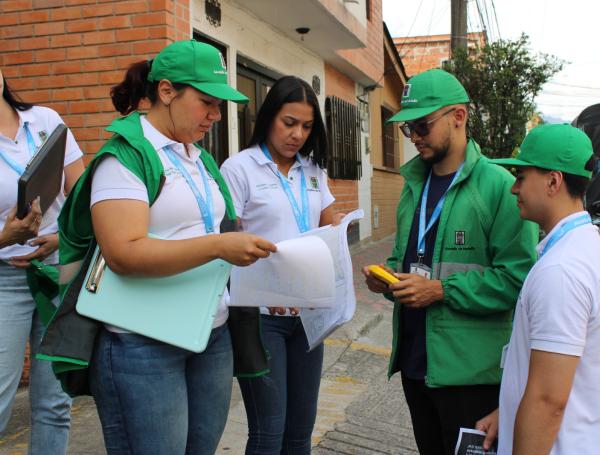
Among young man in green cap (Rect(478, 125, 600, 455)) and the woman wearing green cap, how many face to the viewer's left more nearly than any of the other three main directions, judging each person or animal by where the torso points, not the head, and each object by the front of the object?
1

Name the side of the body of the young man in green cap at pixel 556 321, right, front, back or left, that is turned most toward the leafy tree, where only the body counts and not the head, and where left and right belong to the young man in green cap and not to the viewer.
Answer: right

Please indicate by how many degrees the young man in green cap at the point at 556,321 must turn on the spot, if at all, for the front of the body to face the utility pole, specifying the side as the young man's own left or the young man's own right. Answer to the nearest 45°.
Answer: approximately 90° to the young man's own right

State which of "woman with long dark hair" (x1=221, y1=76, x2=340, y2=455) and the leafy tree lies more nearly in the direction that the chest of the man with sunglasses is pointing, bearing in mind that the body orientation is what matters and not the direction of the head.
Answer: the woman with long dark hair

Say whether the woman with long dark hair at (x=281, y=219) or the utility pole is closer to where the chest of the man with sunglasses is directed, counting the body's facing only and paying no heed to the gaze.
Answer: the woman with long dark hair

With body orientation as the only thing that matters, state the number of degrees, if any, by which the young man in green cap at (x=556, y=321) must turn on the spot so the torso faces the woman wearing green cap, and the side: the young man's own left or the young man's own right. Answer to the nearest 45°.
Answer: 0° — they already face them

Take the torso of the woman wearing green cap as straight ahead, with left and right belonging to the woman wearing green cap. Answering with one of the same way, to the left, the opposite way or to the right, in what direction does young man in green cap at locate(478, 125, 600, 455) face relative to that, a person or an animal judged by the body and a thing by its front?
the opposite way

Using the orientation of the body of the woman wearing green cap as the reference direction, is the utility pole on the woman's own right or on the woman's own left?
on the woman's own left

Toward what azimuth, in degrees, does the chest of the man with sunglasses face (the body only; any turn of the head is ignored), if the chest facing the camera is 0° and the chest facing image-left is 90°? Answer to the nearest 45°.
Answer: approximately 45°

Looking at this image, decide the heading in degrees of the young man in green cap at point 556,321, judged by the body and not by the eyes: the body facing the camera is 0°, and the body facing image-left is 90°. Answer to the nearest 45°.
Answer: approximately 90°

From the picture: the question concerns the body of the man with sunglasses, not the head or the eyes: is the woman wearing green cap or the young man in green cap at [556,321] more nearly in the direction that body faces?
the woman wearing green cap

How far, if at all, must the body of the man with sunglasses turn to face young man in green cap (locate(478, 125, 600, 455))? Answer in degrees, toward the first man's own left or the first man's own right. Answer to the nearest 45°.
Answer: approximately 90° to the first man's own left

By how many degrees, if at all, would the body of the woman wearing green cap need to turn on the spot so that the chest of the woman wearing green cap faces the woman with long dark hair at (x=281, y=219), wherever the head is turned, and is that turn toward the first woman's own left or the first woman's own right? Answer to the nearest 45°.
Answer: approximately 90° to the first woman's own left

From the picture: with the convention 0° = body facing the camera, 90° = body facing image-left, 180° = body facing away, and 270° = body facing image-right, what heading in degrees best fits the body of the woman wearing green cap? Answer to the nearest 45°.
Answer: approximately 315°
